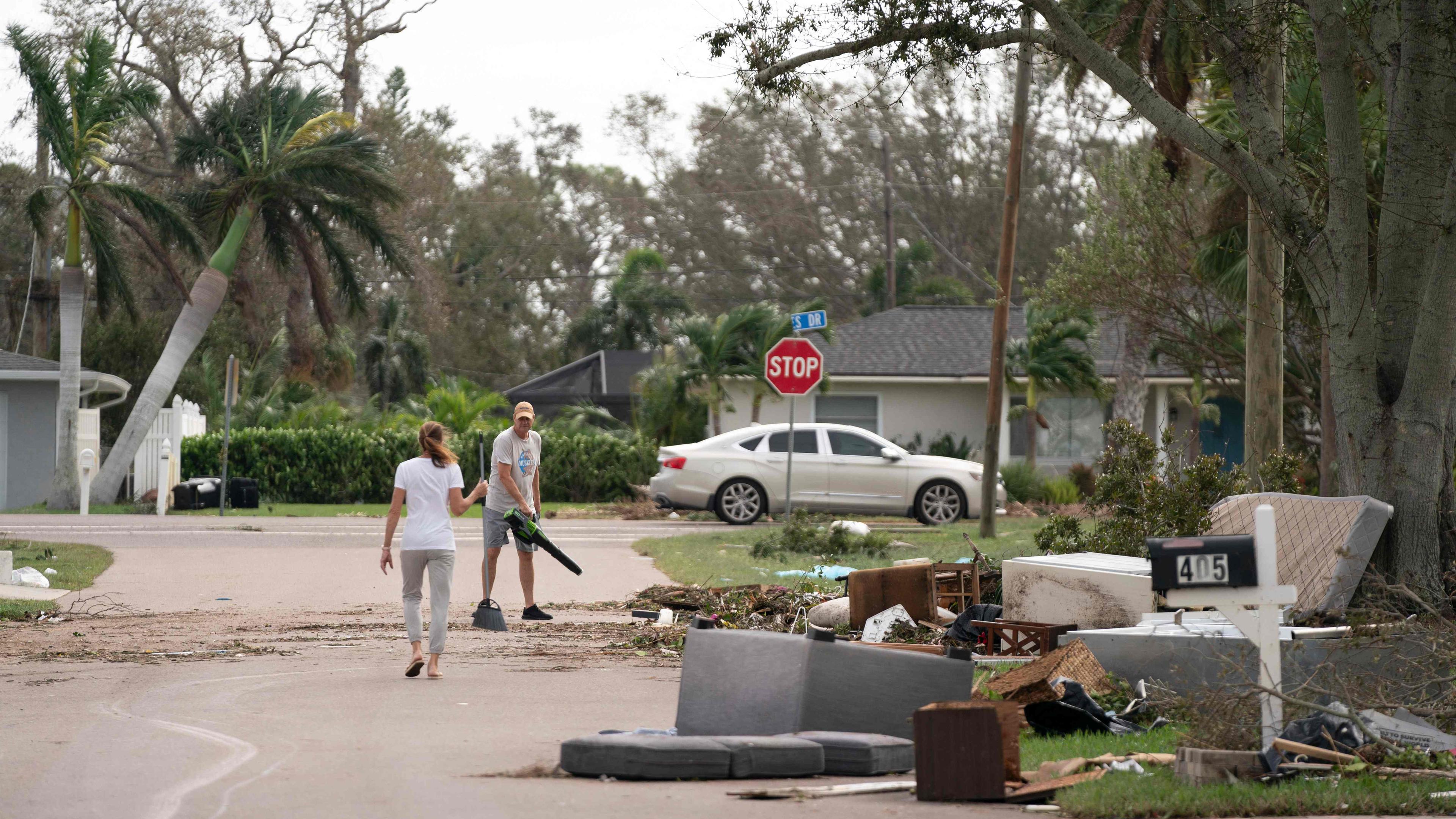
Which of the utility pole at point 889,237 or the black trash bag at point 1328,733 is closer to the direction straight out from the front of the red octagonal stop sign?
the black trash bag

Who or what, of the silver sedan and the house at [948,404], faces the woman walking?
the house

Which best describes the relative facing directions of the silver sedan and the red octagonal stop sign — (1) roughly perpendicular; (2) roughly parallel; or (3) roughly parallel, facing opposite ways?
roughly perpendicular

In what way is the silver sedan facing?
to the viewer's right

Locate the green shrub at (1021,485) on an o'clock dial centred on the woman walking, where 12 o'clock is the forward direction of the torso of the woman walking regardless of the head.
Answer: The green shrub is roughly at 1 o'clock from the woman walking.

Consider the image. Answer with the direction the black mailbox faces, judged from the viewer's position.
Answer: facing to the left of the viewer

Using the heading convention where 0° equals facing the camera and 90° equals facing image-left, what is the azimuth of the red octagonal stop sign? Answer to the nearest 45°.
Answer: approximately 0°

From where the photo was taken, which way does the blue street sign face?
toward the camera

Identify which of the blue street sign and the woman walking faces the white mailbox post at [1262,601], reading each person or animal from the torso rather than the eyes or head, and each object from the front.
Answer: the blue street sign

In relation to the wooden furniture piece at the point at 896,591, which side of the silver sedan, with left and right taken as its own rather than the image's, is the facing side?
right

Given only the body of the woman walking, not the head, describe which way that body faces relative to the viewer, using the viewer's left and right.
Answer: facing away from the viewer

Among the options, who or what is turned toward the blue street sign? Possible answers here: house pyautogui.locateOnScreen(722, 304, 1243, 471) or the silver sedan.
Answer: the house

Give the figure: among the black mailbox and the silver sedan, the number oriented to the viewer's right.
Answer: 1

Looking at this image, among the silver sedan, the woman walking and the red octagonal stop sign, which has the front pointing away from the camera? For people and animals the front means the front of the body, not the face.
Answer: the woman walking

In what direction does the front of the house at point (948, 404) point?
toward the camera

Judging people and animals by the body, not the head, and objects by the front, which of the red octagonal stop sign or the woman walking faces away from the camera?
the woman walking

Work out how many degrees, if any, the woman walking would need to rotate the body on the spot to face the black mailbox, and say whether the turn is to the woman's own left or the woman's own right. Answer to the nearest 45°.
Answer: approximately 135° to the woman's own right

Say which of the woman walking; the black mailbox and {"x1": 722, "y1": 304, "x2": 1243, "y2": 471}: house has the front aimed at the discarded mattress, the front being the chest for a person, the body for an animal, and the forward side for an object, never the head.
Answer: the house

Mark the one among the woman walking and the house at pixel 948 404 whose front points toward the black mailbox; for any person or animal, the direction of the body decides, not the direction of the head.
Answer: the house
